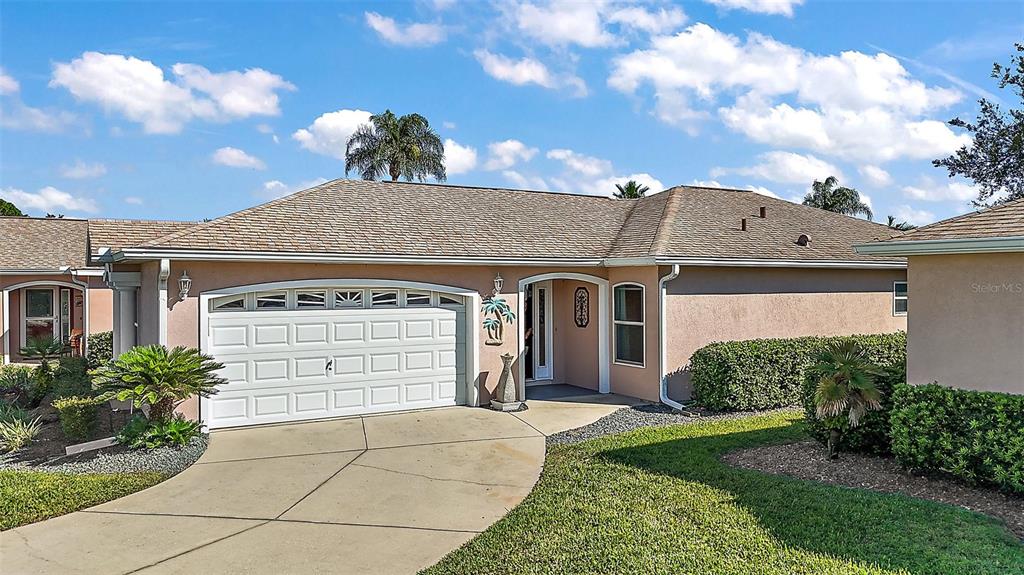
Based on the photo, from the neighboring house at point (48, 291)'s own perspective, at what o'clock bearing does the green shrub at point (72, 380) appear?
The green shrub is roughly at 12 o'clock from the neighboring house.

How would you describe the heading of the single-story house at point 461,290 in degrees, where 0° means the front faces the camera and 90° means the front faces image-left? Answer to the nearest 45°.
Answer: approximately 0°

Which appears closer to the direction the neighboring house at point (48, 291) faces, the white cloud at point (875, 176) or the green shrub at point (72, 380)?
the green shrub

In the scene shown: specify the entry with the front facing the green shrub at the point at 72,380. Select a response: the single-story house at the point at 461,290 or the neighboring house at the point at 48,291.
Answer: the neighboring house

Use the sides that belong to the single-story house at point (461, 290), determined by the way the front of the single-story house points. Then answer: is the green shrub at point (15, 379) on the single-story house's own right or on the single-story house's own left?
on the single-story house's own right

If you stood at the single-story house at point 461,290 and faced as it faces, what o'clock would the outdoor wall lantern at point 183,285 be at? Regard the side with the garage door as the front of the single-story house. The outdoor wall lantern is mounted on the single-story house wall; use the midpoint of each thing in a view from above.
The outdoor wall lantern is roughly at 2 o'clock from the single-story house.

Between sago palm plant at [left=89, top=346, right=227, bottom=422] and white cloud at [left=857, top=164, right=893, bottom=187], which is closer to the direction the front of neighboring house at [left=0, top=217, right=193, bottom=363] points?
the sago palm plant

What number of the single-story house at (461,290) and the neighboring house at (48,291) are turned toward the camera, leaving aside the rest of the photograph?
2

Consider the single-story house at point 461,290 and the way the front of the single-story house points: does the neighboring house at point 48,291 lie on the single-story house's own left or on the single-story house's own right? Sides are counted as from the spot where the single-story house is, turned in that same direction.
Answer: on the single-story house's own right

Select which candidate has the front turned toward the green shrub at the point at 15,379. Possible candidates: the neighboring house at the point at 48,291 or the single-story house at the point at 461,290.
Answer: the neighboring house
